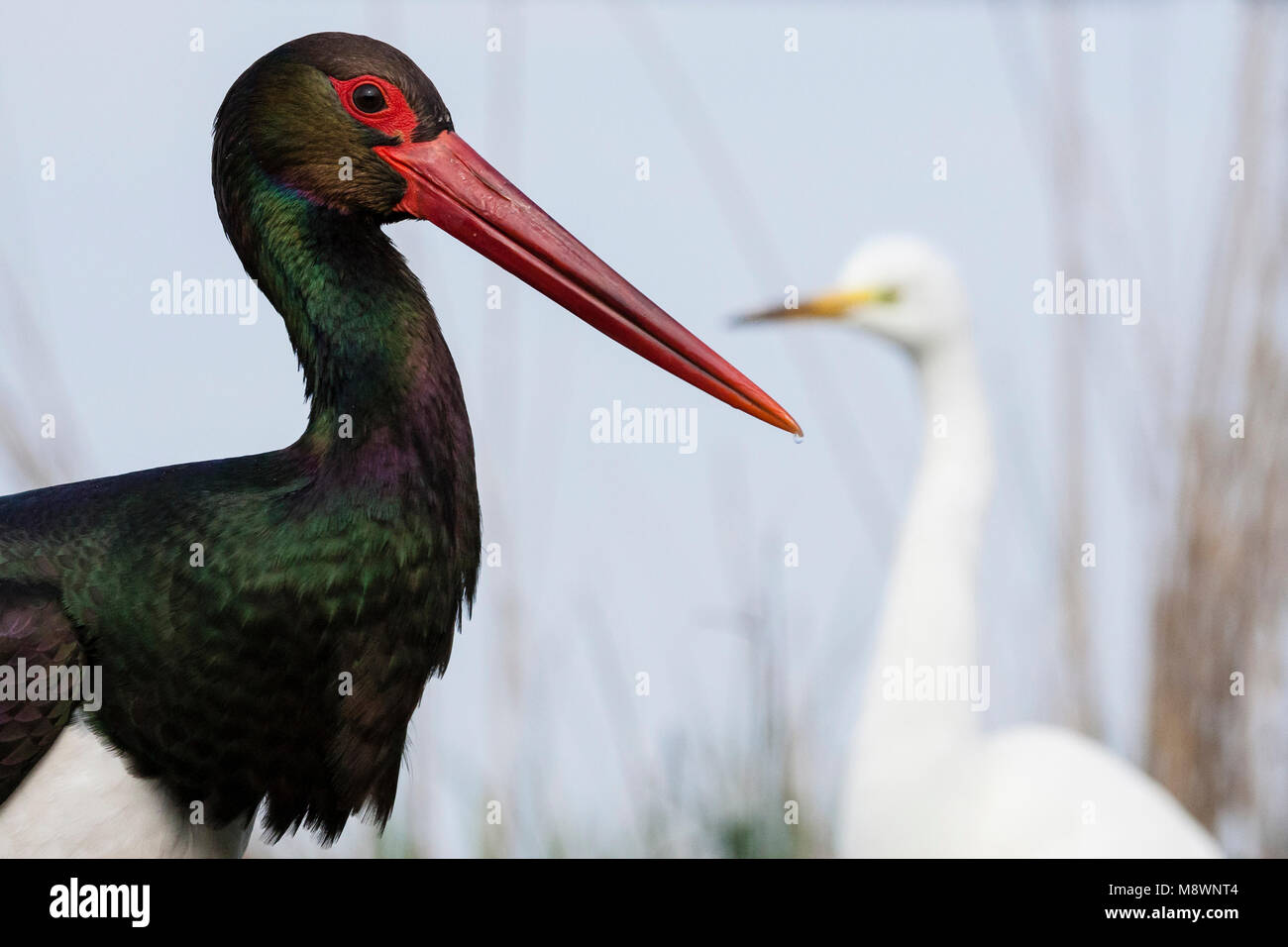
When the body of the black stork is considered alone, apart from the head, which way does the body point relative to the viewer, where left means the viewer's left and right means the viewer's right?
facing to the right of the viewer

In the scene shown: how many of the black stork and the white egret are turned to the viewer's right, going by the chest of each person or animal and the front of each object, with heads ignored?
1

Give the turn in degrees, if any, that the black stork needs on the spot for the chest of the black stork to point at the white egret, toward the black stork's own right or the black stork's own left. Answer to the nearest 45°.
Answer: approximately 45° to the black stork's own left

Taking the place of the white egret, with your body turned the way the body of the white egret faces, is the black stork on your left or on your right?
on your left

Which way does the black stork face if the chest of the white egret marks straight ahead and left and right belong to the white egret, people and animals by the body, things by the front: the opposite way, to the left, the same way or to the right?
the opposite way

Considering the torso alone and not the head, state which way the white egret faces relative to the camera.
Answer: to the viewer's left
